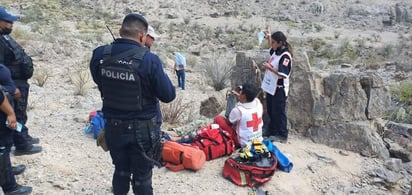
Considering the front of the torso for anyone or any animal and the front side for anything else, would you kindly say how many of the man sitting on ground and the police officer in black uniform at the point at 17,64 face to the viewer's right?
1

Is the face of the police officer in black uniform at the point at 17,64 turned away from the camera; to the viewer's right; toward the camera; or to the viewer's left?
to the viewer's right

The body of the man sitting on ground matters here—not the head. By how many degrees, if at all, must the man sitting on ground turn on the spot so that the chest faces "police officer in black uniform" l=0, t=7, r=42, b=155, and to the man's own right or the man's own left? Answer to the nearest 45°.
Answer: approximately 45° to the man's own left

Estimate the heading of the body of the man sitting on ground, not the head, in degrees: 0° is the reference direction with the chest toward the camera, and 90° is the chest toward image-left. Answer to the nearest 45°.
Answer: approximately 135°

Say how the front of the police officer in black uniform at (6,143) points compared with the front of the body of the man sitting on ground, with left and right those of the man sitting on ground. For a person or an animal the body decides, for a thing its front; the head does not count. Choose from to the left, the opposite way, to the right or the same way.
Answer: to the right

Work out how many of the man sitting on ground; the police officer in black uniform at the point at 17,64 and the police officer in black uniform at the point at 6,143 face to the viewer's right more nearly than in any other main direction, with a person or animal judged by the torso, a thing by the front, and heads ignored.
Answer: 2

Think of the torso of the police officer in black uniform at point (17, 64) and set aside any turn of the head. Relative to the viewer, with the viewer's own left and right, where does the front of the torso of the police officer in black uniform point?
facing to the right of the viewer

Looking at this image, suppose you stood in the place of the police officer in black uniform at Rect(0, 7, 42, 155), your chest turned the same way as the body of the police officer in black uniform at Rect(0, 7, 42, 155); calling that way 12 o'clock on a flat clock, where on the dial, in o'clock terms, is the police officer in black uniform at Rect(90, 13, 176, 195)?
the police officer in black uniform at Rect(90, 13, 176, 195) is roughly at 2 o'clock from the police officer in black uniform at Rect(0, 7, 42, 155).

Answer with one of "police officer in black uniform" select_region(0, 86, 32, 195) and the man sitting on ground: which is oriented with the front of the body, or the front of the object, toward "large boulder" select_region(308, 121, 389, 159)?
the police officer in black uniform

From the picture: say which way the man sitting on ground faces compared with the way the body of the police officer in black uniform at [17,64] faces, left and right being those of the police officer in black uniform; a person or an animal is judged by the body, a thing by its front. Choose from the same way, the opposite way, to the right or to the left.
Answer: to the left

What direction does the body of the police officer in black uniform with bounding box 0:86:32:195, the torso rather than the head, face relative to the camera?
to the viewer's right
